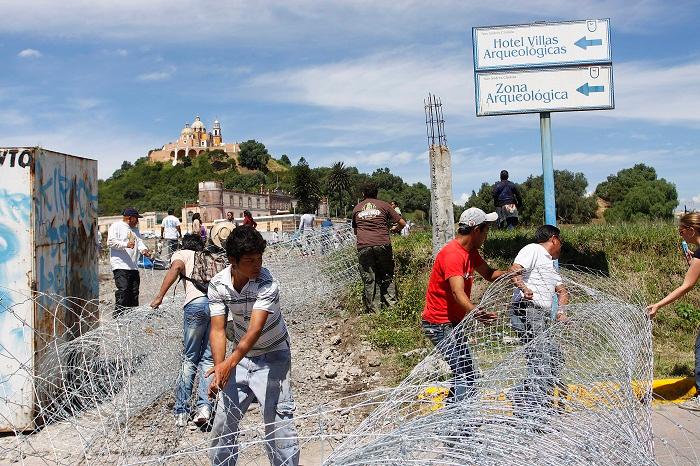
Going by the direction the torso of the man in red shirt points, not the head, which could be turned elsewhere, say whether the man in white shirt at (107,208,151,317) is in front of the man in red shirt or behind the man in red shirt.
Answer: behind

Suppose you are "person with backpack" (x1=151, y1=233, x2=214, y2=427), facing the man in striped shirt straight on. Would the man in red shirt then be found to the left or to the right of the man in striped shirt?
left

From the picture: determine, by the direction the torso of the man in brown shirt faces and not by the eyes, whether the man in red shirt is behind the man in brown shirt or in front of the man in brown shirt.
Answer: behind

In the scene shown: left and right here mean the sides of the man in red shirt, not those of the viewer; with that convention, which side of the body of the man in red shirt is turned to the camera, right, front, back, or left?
right

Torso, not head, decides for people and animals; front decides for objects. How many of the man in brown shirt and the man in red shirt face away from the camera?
1

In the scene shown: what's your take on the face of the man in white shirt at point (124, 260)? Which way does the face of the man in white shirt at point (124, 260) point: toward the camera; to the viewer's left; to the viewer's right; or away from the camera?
to the viewer's right

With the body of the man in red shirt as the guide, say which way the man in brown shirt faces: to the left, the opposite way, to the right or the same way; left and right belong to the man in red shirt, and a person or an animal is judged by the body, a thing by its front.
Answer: to the left

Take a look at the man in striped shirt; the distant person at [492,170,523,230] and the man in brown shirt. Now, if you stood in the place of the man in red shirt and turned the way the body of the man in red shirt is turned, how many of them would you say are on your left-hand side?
2

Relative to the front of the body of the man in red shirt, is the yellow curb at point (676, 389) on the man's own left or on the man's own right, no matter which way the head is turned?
on the man's own left

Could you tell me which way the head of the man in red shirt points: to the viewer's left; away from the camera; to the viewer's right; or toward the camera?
to the viewer's right

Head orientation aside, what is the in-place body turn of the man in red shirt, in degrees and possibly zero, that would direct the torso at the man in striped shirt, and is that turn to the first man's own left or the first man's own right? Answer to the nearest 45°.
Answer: approximately 135° to the first man's own right

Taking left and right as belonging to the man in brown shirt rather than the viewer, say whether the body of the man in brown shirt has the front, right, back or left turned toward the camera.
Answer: back

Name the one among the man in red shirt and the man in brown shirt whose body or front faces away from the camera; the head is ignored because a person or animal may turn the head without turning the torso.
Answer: the man in brown shirt

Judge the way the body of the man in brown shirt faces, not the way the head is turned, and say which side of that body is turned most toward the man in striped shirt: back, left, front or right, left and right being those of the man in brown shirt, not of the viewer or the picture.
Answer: back
